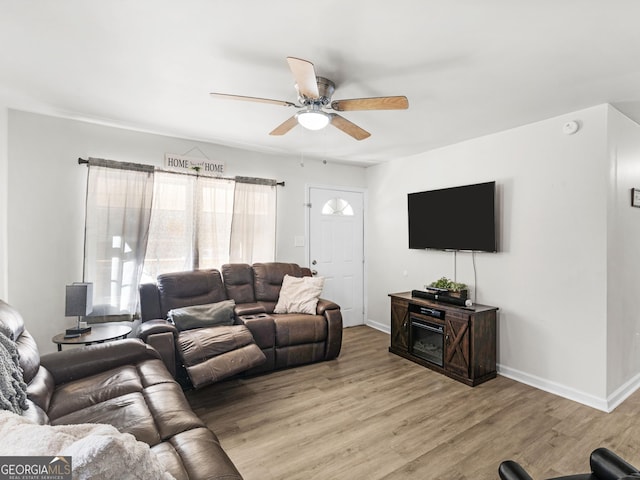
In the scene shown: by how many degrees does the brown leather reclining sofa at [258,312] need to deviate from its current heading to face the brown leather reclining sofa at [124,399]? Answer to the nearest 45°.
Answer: approximately 90° to its right

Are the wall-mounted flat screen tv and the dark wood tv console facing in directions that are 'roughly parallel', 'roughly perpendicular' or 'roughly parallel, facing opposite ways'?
roughly parallel

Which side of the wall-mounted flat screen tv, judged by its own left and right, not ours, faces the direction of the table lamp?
front

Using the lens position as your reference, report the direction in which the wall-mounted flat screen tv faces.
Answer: facing the viewer and to the left of the viewer

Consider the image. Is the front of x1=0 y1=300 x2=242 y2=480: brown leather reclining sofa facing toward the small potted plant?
yes

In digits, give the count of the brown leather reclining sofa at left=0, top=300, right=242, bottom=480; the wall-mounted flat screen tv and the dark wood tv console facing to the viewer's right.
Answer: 1

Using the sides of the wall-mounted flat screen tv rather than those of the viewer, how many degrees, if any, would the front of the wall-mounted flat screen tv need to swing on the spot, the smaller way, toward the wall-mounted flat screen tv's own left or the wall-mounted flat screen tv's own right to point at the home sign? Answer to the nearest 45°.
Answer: approximately 45° to the wall-mounted flat screen tv's own right

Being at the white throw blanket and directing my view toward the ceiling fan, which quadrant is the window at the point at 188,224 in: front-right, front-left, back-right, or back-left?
front-left

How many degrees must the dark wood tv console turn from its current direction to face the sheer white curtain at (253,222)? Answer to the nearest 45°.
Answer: approximately 45° to its right

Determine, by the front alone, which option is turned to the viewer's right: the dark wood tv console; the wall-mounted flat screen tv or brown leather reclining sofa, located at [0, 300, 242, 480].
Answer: the brown leather reclining sofa

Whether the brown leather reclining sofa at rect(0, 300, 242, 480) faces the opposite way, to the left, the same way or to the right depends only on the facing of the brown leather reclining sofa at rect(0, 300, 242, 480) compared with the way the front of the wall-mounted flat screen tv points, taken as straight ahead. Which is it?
the opposite way

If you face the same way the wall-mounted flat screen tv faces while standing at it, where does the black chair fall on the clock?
The black chair is roughly at 10 o'clock from the wall-mounted flat screen tv.

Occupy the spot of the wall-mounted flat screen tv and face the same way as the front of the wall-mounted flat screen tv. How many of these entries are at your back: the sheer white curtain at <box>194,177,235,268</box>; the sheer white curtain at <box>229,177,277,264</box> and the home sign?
0

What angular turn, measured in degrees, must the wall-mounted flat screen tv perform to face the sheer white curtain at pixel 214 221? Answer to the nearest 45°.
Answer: approximately 45° to its right

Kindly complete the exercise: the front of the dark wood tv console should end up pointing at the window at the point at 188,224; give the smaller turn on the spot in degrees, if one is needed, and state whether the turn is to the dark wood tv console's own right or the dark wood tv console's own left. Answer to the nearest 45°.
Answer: approximately 45° to the dark wood tv console's own right

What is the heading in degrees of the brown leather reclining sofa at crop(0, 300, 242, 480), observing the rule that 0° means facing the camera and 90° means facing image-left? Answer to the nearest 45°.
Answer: approximately 270°

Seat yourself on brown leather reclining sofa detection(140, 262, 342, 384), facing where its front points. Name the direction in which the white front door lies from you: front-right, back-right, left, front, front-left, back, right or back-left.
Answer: left

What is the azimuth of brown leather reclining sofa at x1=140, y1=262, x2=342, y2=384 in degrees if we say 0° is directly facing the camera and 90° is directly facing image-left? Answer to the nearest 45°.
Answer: approximately 315°

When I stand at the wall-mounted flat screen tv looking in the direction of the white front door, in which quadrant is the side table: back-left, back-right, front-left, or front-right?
front-left
